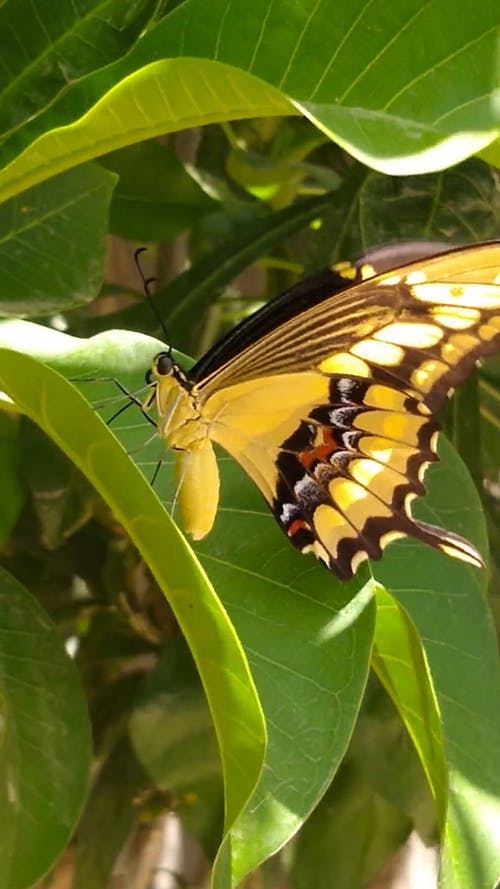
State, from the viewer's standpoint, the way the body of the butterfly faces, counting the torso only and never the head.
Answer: to the viewer's left
